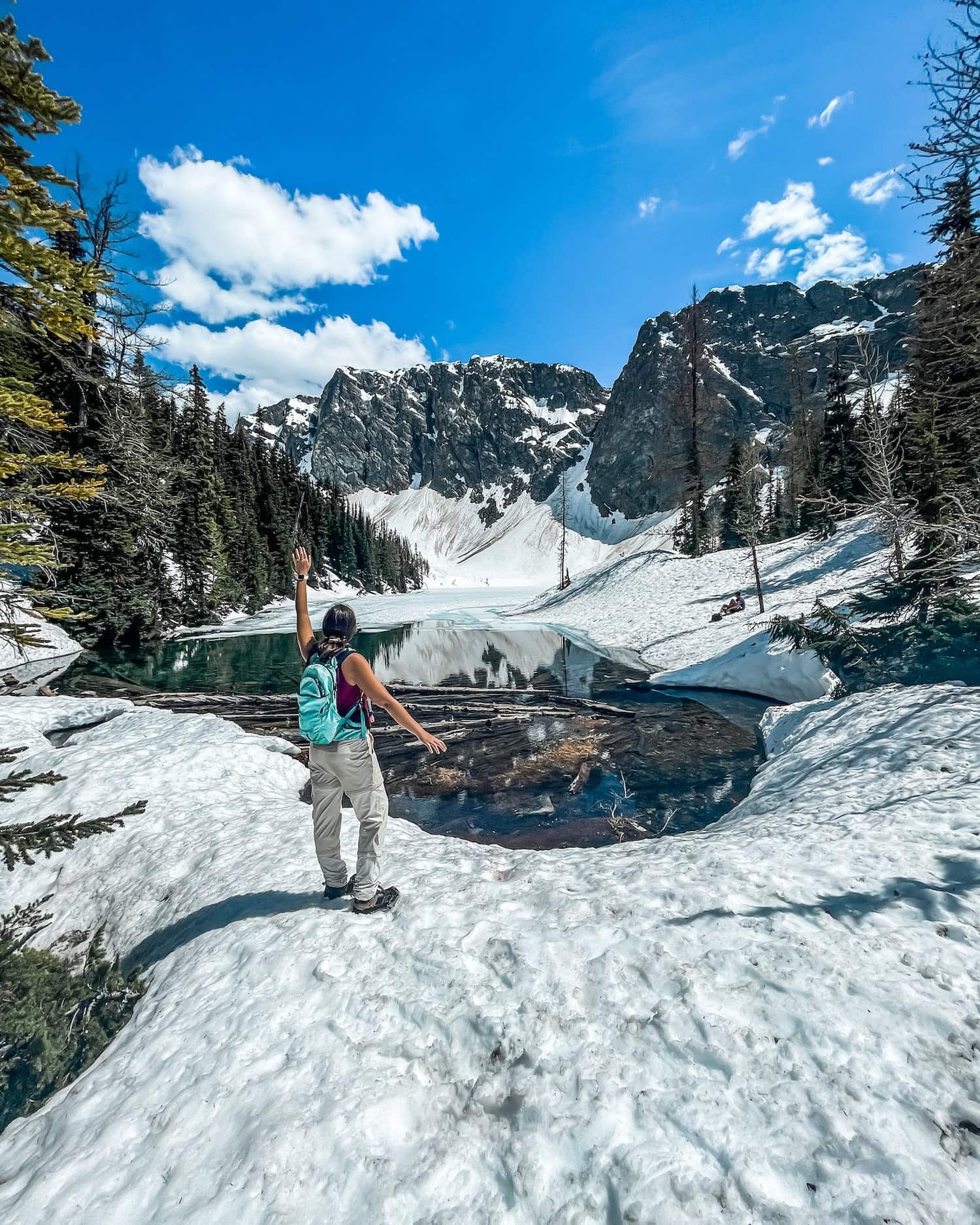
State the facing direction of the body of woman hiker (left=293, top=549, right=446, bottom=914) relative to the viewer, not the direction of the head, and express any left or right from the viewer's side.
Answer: facing away from the viewer and to the right of the viewer

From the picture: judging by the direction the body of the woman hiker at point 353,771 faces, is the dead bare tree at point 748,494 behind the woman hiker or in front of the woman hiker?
in front

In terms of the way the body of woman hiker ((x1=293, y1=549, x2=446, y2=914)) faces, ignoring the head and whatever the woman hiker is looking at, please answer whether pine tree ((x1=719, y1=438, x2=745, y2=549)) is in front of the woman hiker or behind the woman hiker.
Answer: in front

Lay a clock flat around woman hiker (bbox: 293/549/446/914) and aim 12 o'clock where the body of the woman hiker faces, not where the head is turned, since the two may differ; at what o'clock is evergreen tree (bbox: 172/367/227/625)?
The evergreen tree is roughly at 10 o'clock from the woman hiker.
